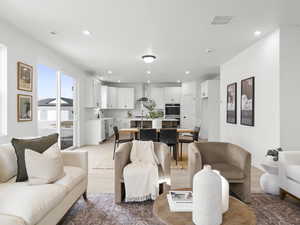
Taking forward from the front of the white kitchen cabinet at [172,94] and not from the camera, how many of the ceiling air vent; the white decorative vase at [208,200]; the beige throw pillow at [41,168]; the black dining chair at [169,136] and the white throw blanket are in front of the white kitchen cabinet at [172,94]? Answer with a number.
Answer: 5

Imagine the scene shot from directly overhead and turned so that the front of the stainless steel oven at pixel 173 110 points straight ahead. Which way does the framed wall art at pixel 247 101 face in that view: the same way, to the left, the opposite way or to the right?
to the right

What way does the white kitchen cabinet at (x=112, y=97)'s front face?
toward the camera

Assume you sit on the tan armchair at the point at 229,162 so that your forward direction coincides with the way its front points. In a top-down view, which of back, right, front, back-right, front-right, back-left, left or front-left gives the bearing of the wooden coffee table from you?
front-left

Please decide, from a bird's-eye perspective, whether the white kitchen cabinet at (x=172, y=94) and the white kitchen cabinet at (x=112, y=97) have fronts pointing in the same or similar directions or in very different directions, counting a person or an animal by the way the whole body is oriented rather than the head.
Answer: same or similar directions

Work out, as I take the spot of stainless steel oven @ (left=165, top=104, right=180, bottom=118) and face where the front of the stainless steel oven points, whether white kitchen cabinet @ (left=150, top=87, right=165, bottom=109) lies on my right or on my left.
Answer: on my right

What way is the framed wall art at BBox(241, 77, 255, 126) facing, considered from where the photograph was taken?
facing to the left of the viewer

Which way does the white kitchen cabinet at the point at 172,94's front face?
toward the camera

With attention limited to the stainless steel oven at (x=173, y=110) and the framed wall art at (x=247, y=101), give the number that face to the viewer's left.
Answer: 1

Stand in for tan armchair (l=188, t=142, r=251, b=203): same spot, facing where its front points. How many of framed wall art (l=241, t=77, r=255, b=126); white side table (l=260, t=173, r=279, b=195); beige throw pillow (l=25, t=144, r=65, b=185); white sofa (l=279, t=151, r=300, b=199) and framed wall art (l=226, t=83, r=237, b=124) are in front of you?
1

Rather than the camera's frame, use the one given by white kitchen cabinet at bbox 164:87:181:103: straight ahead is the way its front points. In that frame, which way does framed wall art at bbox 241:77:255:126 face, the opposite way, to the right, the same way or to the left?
to the right

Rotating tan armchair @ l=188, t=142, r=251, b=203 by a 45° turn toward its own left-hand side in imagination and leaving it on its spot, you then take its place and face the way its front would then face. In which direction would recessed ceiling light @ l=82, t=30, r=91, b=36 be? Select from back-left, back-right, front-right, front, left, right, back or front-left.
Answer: right

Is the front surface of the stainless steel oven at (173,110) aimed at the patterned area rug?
yes

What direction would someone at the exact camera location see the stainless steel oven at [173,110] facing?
facing the viewer

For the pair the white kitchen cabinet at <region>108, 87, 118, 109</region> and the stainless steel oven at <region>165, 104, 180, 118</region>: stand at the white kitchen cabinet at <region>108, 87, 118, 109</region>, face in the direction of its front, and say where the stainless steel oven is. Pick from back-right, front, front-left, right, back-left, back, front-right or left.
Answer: left
